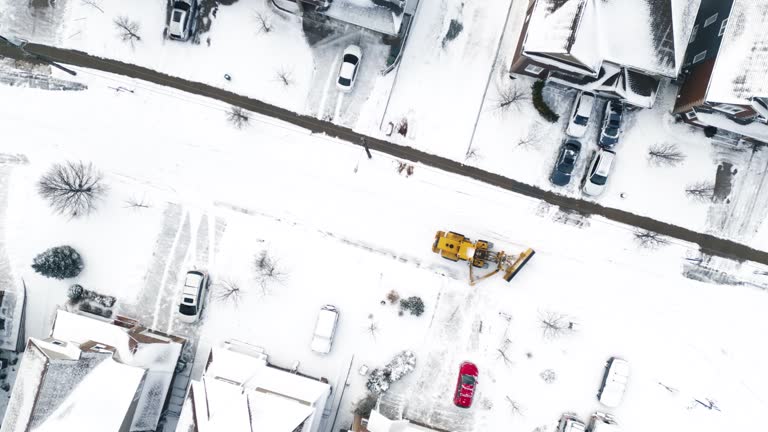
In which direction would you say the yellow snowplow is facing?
to the viewer's right

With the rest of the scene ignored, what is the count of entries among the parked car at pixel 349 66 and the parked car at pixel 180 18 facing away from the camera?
2

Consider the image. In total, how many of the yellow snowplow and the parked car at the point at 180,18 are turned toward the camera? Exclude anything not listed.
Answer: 0

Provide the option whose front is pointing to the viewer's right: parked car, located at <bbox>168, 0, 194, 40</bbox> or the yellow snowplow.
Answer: the yellow snowplow

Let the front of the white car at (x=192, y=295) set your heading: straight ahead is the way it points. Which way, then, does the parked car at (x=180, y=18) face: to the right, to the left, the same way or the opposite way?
the opposite way

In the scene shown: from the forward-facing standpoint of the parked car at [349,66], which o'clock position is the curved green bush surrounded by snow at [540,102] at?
The curved green bush surrounded by snow is roughly at 3 o'clock from the parked car.

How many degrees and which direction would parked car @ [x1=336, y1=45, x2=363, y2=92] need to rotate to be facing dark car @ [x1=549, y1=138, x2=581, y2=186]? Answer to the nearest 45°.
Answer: approximately 90° to its right

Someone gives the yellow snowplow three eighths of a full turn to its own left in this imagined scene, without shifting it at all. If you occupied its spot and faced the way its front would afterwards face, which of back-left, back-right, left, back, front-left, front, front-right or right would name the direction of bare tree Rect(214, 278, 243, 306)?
front-left

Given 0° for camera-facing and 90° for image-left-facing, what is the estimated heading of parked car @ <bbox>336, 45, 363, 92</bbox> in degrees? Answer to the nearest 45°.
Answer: approximately 180°

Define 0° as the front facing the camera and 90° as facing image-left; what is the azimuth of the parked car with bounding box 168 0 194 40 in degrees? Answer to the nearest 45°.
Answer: approximately 180°
